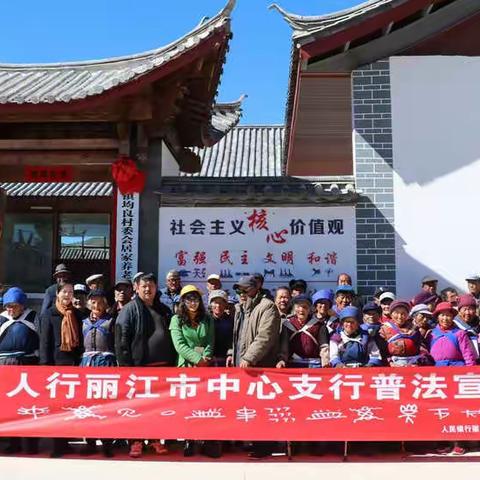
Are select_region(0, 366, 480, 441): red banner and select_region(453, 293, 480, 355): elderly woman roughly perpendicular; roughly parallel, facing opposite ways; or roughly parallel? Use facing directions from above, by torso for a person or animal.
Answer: roughly parallel

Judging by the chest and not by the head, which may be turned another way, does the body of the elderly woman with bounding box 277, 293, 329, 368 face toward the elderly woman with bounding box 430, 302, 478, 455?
no

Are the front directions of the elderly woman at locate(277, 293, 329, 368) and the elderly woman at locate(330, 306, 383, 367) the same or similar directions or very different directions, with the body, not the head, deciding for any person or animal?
same or similar directions

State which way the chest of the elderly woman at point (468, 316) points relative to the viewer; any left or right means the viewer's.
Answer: facing the viewer

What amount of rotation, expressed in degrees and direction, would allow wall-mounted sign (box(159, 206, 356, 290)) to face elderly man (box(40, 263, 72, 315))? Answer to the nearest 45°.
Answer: approximately 45° to its right

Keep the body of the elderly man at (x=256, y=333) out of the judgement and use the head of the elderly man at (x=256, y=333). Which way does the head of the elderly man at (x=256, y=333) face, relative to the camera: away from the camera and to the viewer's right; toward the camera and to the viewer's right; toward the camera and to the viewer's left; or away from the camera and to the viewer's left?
toward the camera and to the viewer's left

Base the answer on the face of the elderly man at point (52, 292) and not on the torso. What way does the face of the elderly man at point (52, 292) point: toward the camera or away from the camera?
toward the camera

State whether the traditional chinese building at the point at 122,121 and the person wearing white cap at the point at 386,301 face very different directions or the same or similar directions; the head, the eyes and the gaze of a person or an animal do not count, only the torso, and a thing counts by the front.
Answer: same or similar directions

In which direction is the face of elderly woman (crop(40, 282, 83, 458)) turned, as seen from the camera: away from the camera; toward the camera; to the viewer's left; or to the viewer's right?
toward the camera

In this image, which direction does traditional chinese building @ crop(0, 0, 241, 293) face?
toward the camera

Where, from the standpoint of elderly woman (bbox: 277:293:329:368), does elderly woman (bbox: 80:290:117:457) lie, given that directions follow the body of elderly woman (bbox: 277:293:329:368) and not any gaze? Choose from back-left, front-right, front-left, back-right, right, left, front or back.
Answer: right

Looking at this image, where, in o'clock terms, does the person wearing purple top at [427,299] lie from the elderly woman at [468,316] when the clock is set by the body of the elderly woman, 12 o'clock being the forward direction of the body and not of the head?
The person wearing purple top is roughly at 5 o'clock from the elderly woman.

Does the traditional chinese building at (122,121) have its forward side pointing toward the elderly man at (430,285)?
no

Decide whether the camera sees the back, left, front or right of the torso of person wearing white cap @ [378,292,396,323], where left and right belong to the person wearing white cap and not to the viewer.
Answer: front

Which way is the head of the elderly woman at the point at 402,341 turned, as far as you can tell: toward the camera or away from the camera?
toward the camera
